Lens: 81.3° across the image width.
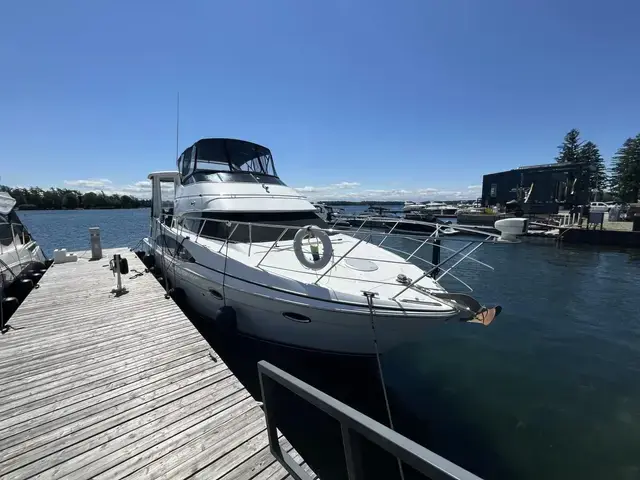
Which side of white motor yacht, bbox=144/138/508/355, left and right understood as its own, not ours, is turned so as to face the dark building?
left

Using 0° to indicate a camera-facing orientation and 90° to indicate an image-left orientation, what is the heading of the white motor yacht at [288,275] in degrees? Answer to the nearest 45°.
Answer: approximately 315°

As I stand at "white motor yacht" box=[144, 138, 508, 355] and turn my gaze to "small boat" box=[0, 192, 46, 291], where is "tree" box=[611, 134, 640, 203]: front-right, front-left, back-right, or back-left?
back-right

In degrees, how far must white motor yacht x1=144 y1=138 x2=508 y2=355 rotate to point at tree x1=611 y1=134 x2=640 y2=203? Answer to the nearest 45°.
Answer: approximately 90° to its left
